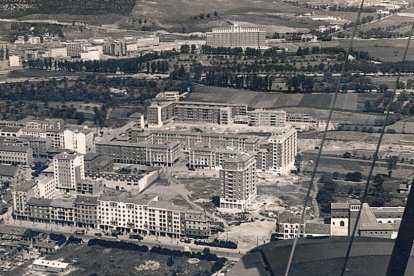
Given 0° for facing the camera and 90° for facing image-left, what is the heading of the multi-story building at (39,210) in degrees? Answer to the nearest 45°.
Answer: approximately 0°

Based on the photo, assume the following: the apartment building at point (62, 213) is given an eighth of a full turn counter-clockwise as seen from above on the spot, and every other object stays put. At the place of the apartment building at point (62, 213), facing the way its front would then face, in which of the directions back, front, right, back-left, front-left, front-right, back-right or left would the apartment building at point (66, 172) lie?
back-left

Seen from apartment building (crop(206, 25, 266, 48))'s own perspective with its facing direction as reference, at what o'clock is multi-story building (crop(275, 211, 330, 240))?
The multi-story building is roughly at 12 o'clock from the apartment building.

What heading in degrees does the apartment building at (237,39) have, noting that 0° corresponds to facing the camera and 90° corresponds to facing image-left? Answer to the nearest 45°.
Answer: approximately 0°

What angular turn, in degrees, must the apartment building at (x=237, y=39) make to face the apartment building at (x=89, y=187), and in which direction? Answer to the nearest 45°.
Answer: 0° — it already faces it

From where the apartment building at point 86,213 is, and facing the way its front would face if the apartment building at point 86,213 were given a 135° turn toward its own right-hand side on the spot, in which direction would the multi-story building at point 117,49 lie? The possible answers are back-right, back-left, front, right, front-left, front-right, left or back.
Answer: front-right

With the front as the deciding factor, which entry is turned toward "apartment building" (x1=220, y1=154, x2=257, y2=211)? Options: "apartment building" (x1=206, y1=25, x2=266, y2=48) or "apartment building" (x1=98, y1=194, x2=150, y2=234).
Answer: "apartment building" (x1=206, y1=25, x2=266, y2=48)

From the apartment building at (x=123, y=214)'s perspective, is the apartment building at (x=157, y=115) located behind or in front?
behind

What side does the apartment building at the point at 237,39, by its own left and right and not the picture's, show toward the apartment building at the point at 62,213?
front

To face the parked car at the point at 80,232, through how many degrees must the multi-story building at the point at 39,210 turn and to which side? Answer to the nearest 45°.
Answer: approximately 45° to its left
